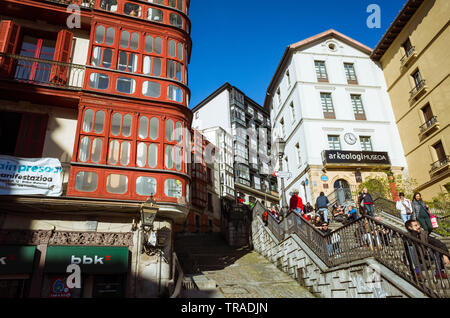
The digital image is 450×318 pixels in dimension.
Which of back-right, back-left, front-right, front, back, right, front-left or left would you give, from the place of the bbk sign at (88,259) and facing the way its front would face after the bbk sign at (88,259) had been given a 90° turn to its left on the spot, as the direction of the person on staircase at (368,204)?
front

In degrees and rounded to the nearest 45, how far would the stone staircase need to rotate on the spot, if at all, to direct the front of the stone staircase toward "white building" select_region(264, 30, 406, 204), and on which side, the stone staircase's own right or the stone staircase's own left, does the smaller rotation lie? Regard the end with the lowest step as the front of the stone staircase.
approximately 135° to the stone staircase's own left

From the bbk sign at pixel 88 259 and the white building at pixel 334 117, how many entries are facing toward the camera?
2

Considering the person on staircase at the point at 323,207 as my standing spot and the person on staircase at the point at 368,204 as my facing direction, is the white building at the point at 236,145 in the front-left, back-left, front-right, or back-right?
back-left

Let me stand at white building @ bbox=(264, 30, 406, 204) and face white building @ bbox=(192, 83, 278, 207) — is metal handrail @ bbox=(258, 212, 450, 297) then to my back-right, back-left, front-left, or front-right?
back-left
